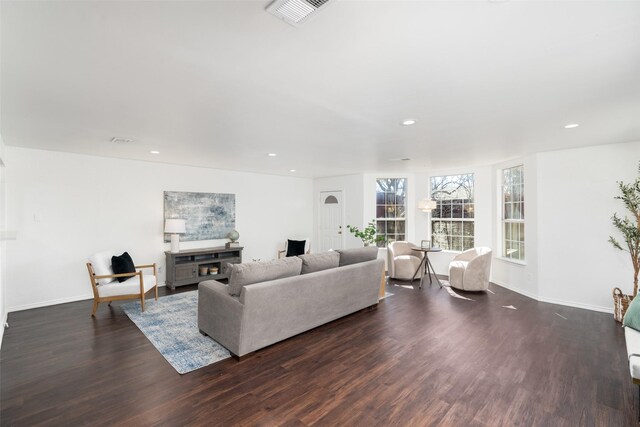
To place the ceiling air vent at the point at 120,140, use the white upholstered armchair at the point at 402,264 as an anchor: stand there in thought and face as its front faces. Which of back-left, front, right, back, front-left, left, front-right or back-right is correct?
right

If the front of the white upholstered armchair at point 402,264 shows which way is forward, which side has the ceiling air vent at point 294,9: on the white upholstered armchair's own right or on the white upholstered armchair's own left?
on the white upholstered armchair's own right

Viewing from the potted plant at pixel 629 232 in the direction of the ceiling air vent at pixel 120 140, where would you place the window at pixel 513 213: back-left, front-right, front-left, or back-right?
front-right

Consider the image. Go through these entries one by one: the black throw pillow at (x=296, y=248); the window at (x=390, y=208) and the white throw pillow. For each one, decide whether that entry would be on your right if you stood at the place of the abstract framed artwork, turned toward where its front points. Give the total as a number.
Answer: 1

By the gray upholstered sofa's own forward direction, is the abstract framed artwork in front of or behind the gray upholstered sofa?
in front

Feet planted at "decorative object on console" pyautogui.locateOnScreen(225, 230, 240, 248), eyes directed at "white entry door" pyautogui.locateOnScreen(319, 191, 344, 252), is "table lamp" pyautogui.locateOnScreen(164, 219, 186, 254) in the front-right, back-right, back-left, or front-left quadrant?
back-right

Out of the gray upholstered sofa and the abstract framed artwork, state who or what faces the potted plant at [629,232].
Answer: the abstract framed artwork

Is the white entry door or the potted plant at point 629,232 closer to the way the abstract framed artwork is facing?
the potted plant

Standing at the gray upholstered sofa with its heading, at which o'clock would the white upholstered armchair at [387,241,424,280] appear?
The white upholstered armchair is roughly at 3 o'clock from the gray upholstered sofa.

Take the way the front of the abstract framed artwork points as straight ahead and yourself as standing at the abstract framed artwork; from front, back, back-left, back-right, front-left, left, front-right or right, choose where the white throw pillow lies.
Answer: right

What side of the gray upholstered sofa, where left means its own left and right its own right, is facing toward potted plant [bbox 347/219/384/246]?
right

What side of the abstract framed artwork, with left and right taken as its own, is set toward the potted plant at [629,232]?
front

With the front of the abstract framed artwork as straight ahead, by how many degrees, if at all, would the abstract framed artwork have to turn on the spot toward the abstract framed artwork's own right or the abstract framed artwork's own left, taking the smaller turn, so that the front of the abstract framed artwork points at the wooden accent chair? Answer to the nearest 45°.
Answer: approximately 90° to the abstract framed artwork's own right

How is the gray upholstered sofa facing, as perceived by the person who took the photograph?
facing away from the viewer and to the left of the viewer

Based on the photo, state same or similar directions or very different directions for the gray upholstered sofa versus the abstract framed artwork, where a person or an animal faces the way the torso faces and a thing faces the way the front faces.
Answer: very different directions

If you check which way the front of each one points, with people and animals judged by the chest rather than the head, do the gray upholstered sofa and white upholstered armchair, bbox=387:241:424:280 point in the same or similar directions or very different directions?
very different directions

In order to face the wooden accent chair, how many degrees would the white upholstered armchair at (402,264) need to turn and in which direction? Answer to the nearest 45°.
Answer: approximately 90° to its right

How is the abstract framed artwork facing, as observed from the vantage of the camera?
facing the viewer and to the right of the viewer

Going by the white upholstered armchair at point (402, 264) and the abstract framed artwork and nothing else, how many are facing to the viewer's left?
0

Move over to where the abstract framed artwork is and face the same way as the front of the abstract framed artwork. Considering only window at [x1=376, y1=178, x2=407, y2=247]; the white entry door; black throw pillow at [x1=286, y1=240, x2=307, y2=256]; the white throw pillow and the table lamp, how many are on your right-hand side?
2
